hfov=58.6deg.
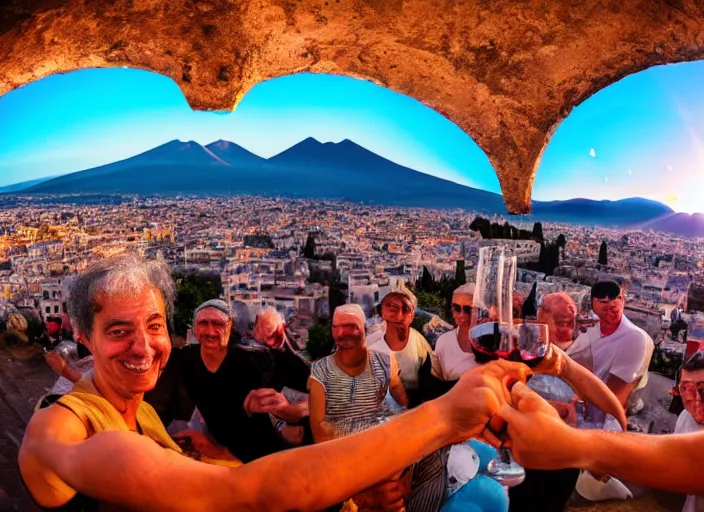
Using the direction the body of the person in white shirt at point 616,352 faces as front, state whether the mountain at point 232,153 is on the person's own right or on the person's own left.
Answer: on the person's own right

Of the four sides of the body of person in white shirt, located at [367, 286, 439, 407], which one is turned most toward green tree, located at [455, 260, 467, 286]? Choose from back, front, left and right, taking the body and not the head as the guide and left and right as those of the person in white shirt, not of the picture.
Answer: back

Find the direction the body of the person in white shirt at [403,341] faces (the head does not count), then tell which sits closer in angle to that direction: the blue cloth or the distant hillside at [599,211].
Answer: the blue cloth

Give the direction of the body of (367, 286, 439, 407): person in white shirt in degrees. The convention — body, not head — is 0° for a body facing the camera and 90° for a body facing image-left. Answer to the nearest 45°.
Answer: approximately 0°

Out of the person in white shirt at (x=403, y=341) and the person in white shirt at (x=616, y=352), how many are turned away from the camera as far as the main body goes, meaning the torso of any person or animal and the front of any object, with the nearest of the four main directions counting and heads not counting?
0

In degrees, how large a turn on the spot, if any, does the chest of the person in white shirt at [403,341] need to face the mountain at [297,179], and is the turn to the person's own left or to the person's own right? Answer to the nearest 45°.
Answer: approximately 135° to the person's own right

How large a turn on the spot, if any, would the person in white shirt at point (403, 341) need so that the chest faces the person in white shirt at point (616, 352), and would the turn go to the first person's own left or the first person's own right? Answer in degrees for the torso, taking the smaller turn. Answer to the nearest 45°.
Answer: approximately 90° to the first person's own left

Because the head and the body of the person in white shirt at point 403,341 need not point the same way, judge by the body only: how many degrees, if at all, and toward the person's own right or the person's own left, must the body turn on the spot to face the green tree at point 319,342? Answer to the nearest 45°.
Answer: approximately 135° to the person's own right

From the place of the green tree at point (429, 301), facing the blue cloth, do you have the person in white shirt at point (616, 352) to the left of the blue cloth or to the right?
left

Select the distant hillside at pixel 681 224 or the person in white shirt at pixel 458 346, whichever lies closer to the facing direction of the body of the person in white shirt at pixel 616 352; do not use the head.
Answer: the person in white shirt

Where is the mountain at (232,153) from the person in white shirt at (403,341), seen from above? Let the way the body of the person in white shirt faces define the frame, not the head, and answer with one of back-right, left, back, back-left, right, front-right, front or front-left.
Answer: back-right
